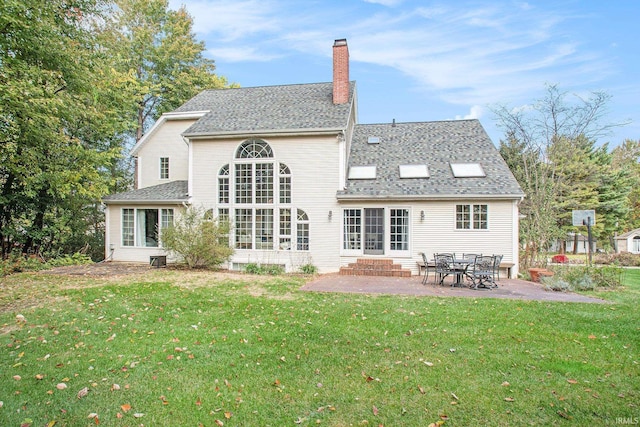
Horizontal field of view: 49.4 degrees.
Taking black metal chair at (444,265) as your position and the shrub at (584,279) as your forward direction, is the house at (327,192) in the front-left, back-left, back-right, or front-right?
back-left

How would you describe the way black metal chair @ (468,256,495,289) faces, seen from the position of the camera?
facing away from the viewer and to the left of the viewer

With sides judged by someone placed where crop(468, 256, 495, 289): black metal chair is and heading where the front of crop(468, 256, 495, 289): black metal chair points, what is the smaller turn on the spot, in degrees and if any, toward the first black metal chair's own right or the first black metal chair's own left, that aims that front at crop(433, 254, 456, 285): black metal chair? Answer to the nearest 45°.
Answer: approximately 45° to the first black metal chair's own left
